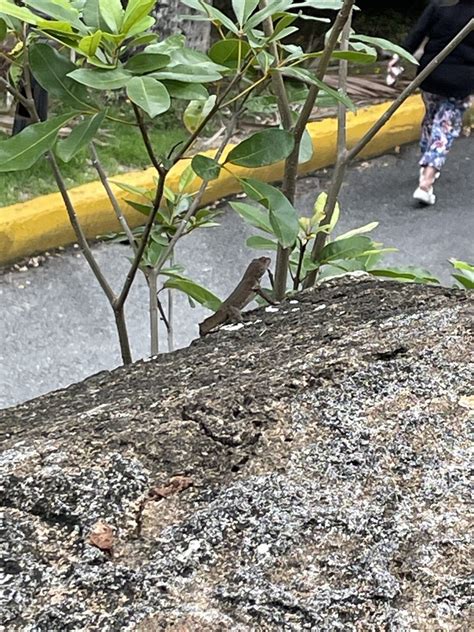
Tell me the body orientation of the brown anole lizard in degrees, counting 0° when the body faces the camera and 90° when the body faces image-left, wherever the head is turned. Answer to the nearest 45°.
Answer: approximately 270°
